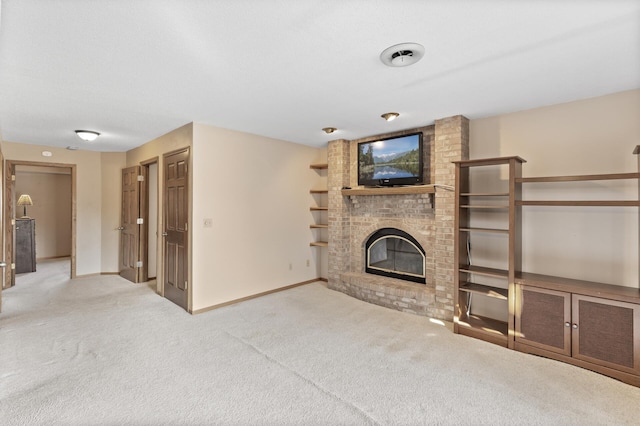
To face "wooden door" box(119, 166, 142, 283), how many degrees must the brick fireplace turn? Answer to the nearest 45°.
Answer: approximately 45° to its right

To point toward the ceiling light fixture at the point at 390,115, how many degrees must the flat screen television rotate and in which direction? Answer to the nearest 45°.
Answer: approximately 45° to its left

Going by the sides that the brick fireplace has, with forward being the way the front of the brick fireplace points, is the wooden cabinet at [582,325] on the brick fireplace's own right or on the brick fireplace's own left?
on the brick fireplace's own left

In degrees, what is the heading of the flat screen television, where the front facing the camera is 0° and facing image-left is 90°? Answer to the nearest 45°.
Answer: approximately 45°

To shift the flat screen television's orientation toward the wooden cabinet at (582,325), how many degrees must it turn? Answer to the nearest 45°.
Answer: approximately 90° to its left

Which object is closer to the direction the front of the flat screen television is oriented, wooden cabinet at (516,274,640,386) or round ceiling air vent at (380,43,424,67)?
the round ceiling air vent

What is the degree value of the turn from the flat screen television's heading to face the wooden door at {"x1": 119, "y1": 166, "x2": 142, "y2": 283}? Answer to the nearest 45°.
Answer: approximately 45° to its right

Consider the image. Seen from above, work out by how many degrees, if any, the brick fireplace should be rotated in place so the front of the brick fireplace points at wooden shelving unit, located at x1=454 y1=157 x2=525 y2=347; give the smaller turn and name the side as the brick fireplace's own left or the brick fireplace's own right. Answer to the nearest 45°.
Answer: approximately 90° to the brick fireplace's own left

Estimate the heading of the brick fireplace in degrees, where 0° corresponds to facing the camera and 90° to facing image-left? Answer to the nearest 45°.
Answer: approximately 45°
